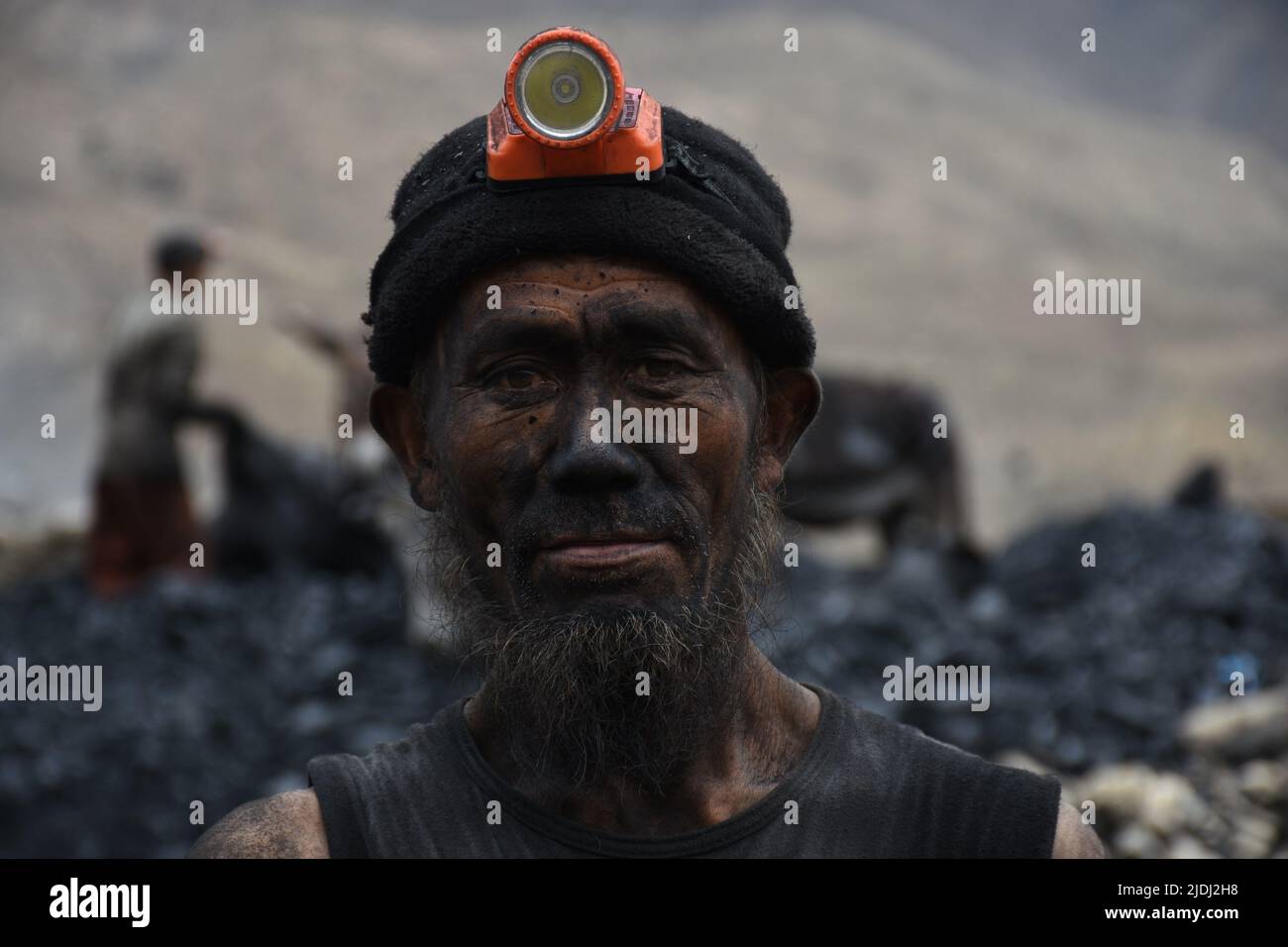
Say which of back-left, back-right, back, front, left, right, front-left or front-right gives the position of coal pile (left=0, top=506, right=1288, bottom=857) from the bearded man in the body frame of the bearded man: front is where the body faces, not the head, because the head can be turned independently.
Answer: back

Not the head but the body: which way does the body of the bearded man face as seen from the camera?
toward the camera
